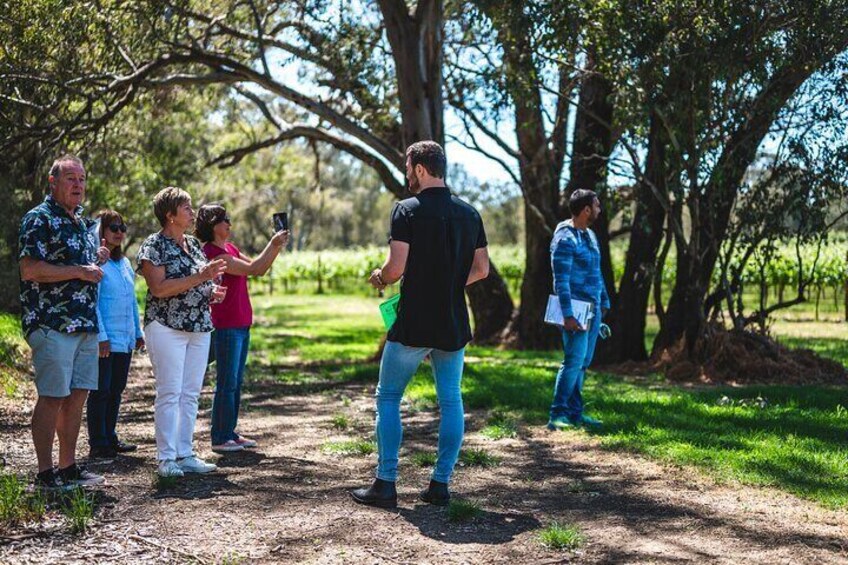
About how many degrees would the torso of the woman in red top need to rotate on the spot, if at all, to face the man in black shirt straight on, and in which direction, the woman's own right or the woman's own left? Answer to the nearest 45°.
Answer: approximately 45° to the woman's own right

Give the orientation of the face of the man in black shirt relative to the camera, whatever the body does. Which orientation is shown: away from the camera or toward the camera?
away from the camera

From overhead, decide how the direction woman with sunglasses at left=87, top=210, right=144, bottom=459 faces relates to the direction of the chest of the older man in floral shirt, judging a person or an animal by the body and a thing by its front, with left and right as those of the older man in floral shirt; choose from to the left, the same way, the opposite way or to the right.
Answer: the same way

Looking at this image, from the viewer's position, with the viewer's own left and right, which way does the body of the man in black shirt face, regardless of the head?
facing away from the viewer and to the left of the viewer

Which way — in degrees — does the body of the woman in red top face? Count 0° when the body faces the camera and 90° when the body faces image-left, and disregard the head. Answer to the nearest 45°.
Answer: approximately 270°

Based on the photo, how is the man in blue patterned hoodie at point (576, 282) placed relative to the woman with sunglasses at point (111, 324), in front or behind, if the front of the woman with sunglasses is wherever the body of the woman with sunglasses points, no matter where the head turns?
in front

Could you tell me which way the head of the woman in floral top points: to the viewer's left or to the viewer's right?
to the viewer's right

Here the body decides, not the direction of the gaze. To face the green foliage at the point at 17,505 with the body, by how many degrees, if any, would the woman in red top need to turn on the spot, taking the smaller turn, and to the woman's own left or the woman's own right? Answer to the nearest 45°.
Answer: approximately 135° to the woman's own right

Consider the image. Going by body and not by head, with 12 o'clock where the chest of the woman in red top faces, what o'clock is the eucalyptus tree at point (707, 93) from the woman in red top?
The eucalyptus tree is roughly at 11 o'clock from the woman in red top.

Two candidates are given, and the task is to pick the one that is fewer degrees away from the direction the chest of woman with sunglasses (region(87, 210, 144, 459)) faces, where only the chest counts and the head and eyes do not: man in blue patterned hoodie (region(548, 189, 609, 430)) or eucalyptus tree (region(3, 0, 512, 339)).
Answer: the man in blue patterned hoodie

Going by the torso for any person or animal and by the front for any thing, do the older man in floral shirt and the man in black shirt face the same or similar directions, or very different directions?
very different directions

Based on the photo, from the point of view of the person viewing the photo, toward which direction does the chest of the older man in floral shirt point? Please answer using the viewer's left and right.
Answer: facing the viewer and to the right of the viewer

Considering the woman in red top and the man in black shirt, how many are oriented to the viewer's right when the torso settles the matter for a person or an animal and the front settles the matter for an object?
1
